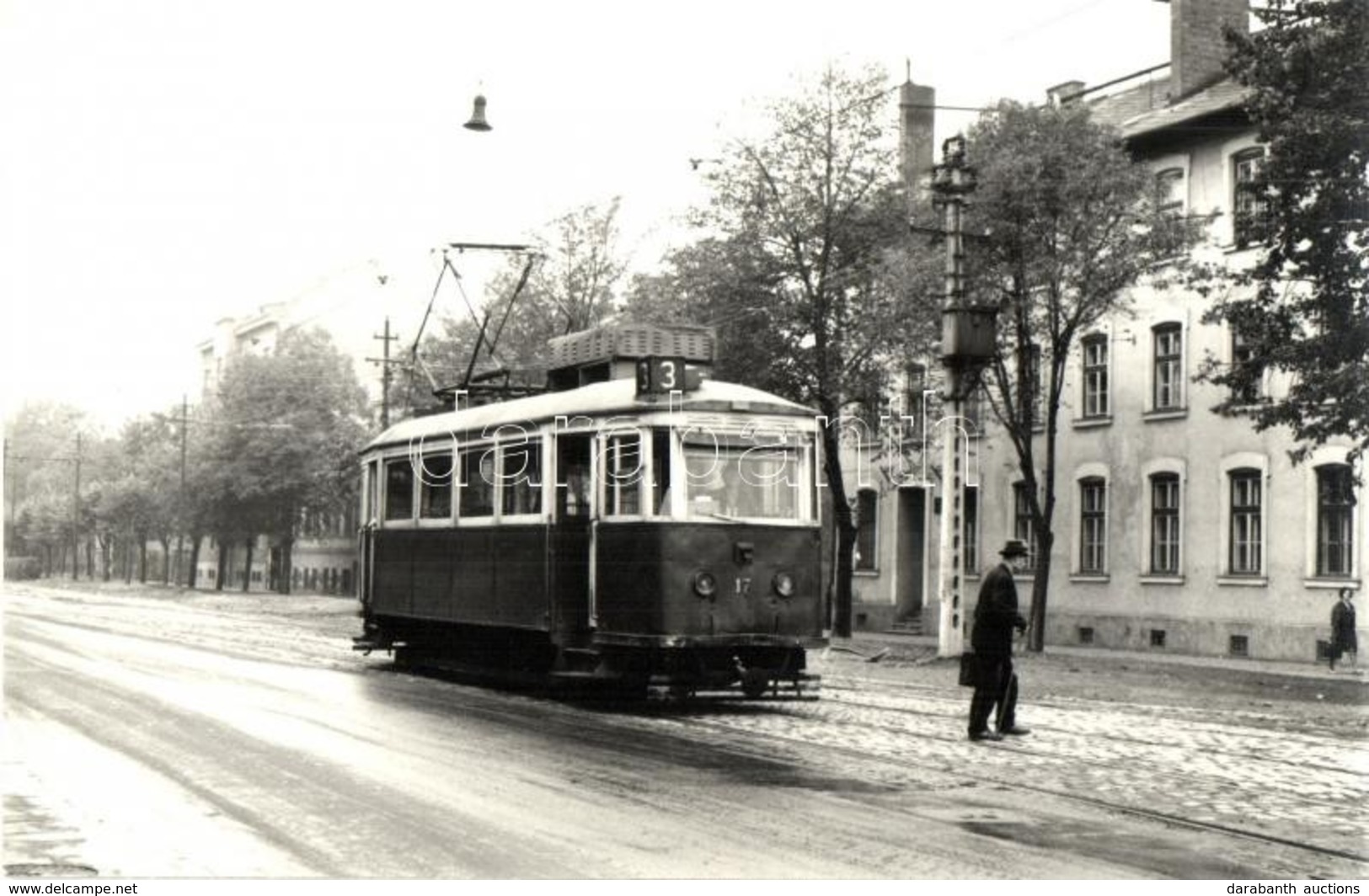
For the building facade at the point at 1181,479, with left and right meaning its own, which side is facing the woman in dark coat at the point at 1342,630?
left

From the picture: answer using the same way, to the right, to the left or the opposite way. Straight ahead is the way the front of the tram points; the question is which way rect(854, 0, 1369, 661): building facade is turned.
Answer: to the right

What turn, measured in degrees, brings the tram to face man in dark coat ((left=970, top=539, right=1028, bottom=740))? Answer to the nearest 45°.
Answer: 0° — it already faces them

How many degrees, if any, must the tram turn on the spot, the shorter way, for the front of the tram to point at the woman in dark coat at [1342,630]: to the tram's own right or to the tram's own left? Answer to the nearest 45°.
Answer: approximately 90° to the tram's own left

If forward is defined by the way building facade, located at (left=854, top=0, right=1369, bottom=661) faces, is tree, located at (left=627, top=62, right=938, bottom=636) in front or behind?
in front

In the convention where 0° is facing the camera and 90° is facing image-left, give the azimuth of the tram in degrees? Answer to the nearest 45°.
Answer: approximately 315°

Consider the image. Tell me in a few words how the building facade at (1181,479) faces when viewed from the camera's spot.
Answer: facing the viewer and to the left of the viewer

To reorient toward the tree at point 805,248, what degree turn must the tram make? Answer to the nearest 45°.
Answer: approximately 135° to its left

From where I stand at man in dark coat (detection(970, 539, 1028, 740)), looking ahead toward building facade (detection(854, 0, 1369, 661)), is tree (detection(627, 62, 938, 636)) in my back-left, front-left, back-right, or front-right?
front-left

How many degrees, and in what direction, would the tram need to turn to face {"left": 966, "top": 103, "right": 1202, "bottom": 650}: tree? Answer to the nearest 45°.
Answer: approximately 90° to its left
